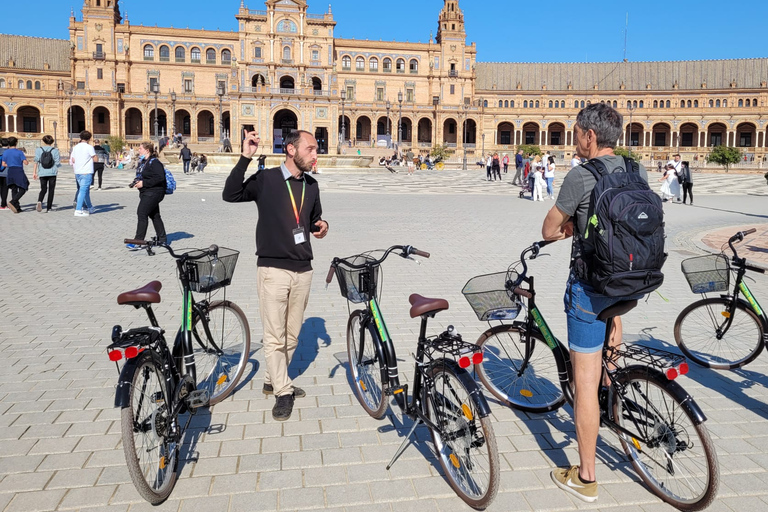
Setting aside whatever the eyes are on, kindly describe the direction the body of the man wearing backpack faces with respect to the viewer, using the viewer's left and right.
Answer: facing away from the viewer and to the left of the viewer

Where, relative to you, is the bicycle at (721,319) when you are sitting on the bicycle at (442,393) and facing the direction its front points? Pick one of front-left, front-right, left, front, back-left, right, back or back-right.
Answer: right

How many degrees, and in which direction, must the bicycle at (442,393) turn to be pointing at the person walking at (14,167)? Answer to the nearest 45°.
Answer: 0° — it already faces them

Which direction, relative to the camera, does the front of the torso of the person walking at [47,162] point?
away from the camera

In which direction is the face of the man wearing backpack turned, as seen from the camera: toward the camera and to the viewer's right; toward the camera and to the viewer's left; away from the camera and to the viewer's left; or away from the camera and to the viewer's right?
away from the camera and to the viewer's left

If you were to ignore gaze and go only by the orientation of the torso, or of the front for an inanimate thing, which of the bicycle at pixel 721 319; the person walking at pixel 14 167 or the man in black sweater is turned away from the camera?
the person walking

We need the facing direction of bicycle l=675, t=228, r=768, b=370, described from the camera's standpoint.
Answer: facing to the left of the viewer

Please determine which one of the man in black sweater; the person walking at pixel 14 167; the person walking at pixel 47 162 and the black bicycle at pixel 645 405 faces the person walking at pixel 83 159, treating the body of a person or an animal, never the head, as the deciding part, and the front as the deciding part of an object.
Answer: the black bicycle

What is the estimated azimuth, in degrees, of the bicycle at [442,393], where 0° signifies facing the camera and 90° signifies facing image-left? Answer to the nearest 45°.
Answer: approximately 135°
